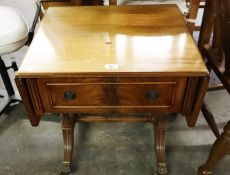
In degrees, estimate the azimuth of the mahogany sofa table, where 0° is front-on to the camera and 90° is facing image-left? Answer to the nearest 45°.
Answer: approximately 0°
